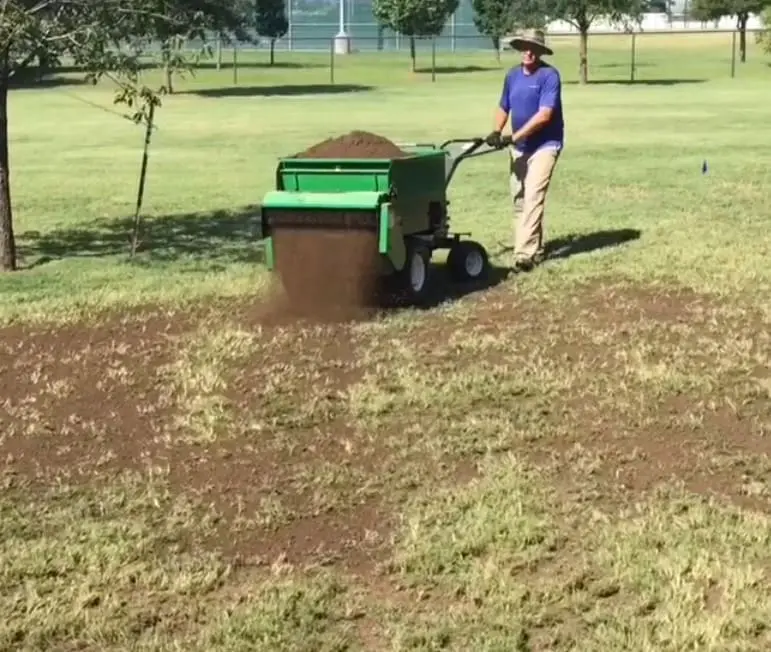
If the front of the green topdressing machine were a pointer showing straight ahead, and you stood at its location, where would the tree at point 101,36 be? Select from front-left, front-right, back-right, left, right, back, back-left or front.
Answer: right

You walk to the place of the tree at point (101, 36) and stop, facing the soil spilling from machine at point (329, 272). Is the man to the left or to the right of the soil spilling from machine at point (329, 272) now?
left

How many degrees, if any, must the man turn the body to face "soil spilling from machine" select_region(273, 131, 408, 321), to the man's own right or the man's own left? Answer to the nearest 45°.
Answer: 0° — they already face it

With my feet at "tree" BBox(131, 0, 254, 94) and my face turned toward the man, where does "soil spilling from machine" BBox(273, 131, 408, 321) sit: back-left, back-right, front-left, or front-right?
front-right

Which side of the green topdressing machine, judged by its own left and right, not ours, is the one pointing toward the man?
back

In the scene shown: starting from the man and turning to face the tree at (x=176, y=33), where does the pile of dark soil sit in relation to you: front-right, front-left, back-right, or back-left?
front-left

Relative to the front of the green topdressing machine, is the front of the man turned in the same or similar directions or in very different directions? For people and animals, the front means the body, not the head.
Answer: same or similar directions

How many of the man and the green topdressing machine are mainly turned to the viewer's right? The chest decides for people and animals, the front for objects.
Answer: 0

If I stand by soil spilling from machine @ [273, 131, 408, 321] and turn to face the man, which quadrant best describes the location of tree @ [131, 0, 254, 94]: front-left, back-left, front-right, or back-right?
front-left

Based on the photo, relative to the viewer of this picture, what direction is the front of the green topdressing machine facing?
facing the viewer and to the left of the viewer

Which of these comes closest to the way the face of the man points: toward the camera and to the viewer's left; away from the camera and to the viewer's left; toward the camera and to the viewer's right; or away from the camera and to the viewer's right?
toward the camera and to the viewer's left
